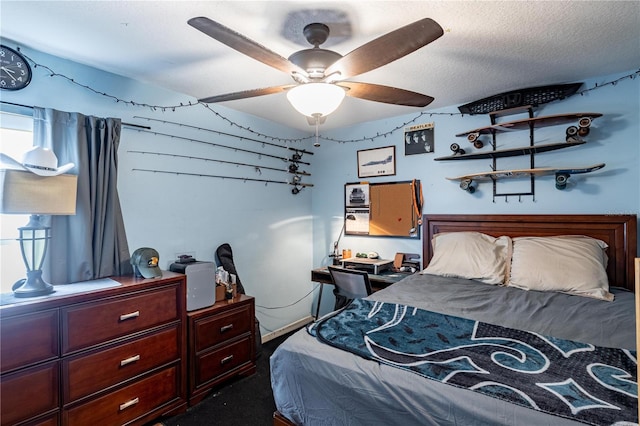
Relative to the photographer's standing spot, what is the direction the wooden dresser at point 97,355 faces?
facing the viewer and to the right of the viewer

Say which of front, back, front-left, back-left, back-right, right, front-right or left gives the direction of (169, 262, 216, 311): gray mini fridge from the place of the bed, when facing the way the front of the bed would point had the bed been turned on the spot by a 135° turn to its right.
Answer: left

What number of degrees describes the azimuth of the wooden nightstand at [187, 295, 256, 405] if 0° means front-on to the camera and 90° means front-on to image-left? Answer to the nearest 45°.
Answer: approximately 315°

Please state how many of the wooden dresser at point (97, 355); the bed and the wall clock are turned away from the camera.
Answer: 0

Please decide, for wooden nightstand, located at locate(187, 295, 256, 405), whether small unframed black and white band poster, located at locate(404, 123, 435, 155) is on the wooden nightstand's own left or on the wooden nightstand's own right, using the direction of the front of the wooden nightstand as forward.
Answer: on the wooden nightstand's own left

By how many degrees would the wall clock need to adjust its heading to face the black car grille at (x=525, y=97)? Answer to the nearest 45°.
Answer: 0° — it already faces it

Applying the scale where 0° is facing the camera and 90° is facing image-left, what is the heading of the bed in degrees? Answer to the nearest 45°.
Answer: approximately 45°
